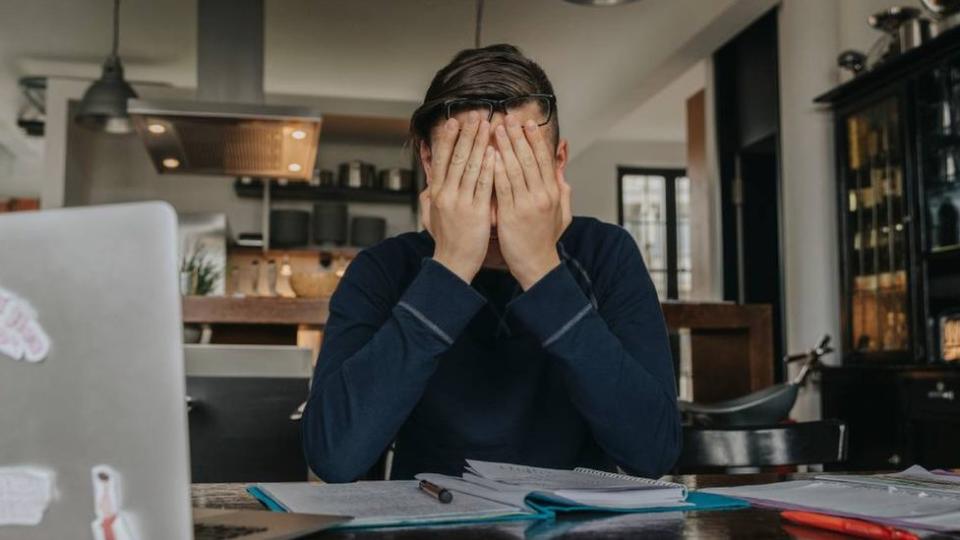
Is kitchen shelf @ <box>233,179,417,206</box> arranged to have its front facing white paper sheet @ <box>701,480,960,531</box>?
yes

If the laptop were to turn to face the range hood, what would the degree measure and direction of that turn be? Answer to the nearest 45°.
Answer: approximately 45° to its left

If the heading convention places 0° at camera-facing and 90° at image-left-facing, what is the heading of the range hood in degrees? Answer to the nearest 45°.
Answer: approximately 0°

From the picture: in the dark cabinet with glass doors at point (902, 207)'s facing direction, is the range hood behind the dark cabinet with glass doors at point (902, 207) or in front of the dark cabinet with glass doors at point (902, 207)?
in front

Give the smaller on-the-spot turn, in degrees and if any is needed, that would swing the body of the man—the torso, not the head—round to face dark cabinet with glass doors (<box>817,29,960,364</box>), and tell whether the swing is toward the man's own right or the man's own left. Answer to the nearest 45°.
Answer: approximately 135° to the man's own left

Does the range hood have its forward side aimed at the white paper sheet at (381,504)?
yes

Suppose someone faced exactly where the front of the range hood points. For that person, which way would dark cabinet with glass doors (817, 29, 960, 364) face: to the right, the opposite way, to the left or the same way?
to the right

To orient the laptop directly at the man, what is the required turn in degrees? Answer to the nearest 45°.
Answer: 0° — it already faces them

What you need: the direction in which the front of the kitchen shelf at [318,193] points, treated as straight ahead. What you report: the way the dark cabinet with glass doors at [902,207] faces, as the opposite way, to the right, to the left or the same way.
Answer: to the right

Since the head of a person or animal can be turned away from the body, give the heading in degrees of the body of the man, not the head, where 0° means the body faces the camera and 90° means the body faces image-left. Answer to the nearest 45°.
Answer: approximately 0°

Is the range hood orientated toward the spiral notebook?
yes
